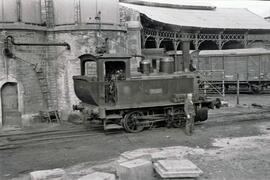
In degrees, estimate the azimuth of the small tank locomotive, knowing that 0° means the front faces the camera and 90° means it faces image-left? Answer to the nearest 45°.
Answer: approximately 225°

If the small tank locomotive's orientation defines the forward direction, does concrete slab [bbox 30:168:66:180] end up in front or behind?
behind

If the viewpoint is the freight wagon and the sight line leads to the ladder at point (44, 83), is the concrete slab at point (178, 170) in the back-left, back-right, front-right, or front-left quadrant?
front-left

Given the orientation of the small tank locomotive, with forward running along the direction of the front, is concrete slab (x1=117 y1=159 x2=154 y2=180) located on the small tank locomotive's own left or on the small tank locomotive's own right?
on the small tank locomotive's own right

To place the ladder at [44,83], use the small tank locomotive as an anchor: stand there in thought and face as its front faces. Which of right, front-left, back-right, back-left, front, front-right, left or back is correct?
left
